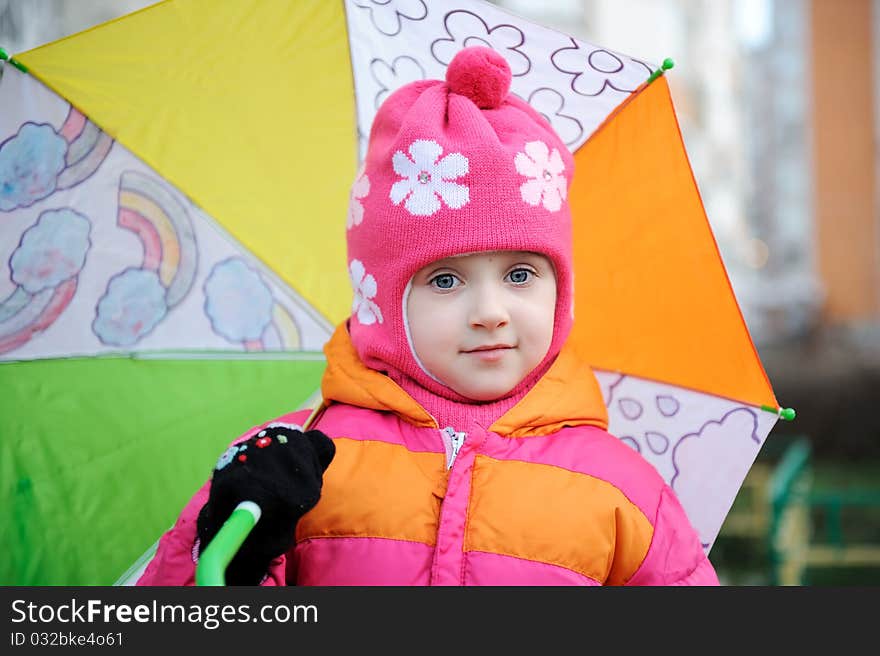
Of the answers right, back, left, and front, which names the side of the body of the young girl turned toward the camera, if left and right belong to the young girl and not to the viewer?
front

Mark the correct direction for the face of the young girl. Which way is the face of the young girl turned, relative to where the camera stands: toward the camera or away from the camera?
toward the camera
